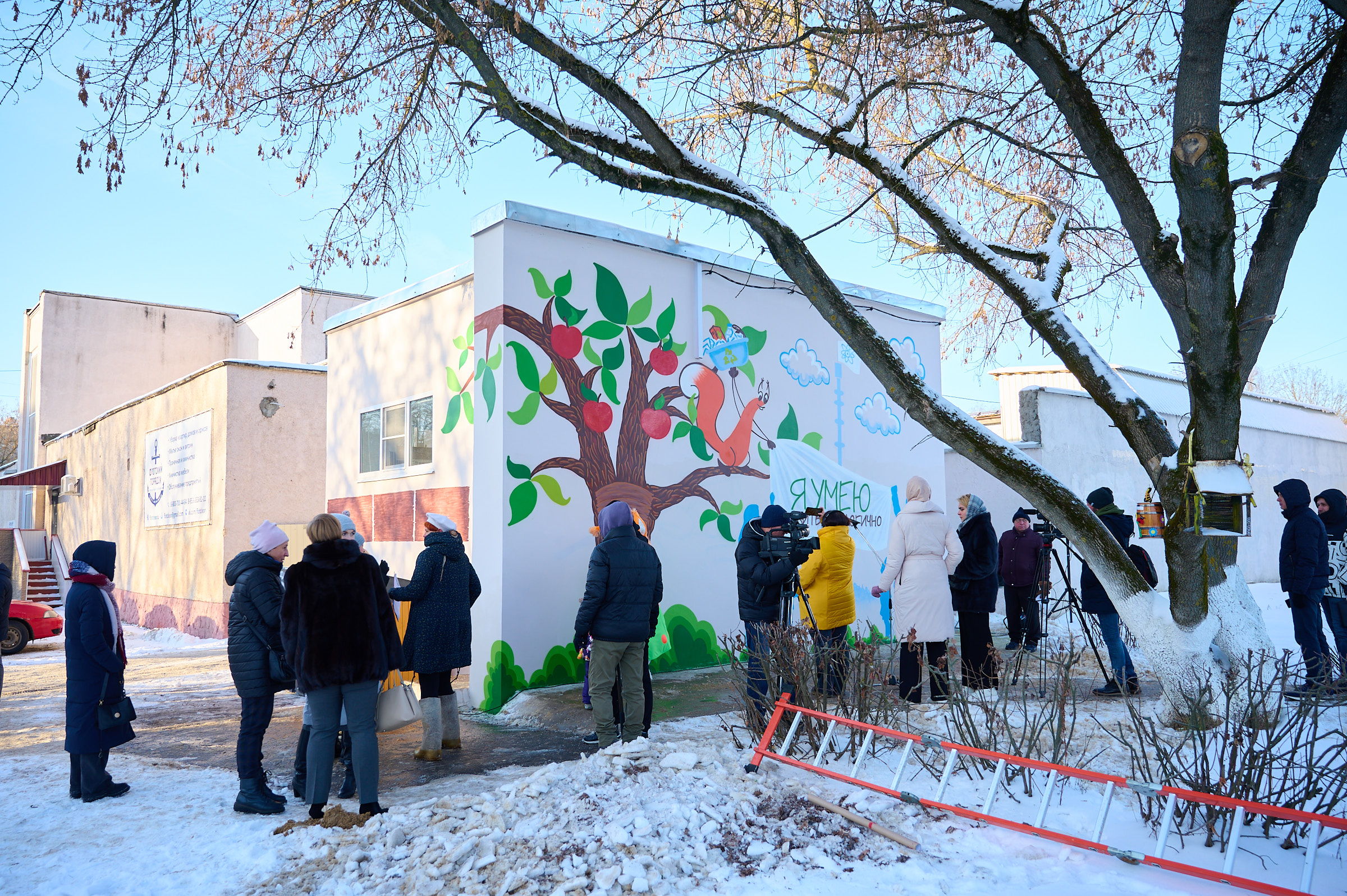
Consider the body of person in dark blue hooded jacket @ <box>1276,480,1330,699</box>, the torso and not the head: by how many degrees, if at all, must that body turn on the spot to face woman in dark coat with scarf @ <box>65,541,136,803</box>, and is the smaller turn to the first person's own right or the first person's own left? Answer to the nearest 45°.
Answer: approximately 45° to the first person's own left

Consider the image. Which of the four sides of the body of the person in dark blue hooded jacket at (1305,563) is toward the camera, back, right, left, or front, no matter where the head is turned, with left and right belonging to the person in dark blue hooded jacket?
left

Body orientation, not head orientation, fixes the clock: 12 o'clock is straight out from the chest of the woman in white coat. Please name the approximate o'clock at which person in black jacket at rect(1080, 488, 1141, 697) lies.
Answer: The person in black jacket is roughly at 2 o'clock from the woman in white coat.

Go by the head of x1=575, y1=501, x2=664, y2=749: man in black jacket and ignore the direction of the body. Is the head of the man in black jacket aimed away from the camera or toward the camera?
away from the camera

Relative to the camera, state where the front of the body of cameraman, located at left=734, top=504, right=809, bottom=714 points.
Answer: to the viewer's right

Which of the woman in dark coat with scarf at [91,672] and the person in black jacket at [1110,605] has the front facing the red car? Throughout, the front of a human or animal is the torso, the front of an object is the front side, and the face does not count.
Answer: the person in black jacket

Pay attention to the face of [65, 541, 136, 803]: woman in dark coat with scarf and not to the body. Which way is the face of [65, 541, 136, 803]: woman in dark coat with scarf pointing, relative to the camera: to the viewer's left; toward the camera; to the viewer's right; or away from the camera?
to the viewer's right

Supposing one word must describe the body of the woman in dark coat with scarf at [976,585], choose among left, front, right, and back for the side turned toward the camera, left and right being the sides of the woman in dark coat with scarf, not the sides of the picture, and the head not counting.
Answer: left

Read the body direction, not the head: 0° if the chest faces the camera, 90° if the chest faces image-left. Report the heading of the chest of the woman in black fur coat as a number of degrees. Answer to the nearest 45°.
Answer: approximately 180°

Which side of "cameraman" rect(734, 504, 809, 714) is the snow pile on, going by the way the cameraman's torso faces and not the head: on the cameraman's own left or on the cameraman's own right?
on the cameraman's own right
